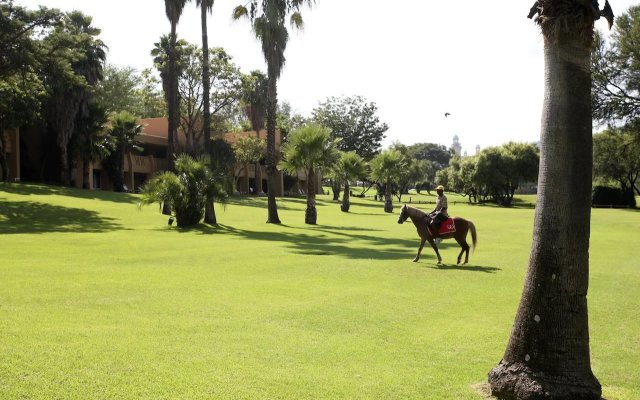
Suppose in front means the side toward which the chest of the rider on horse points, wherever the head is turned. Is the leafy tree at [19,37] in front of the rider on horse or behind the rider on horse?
in front

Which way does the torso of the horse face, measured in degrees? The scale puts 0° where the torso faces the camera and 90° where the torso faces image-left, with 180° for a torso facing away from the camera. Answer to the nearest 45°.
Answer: approximately 90°

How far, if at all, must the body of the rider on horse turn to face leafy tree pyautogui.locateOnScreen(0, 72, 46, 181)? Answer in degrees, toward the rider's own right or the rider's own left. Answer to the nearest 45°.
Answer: approximately 45° to the rider's own right

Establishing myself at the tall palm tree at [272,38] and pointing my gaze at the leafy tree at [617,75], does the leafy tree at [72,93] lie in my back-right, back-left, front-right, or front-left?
back-left

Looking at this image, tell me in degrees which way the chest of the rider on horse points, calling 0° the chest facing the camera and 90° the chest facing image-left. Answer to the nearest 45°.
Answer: approximately 90°

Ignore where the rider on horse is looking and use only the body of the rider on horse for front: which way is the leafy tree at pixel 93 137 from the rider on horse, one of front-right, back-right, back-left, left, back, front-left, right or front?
front-right

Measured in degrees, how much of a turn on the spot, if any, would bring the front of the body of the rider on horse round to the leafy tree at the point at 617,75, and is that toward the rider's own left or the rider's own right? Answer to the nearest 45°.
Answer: approximately 135° to the rider's own right

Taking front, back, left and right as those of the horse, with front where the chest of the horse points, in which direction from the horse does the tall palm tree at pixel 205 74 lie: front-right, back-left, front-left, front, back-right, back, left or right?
front-right

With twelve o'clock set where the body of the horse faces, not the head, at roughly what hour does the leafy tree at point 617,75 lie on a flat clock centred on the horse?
The leafy tree is roughly at 4 o'clock from the horse.
